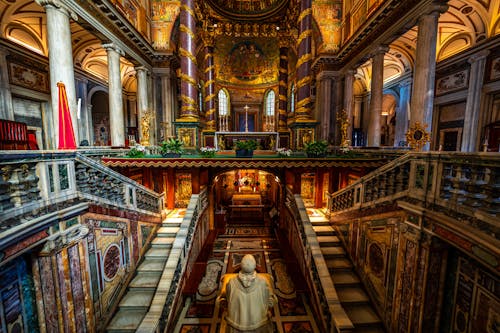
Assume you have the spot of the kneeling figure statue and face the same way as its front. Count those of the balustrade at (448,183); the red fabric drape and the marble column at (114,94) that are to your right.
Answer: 1

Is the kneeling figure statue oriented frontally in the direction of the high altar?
yes

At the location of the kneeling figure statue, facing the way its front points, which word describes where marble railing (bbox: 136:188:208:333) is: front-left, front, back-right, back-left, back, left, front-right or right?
front-left

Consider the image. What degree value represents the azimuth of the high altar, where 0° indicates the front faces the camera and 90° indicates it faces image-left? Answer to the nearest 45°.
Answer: approximately 0°

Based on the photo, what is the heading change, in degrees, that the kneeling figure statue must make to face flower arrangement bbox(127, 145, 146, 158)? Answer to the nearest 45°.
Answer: approximately 45° to its left

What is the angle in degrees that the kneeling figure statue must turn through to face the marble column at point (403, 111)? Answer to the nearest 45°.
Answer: approximately 45° to its right

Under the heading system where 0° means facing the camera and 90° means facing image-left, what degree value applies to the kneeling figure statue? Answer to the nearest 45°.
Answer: approximately 180°

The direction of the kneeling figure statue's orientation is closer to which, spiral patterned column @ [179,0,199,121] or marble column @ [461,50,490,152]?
the spiral patterned column

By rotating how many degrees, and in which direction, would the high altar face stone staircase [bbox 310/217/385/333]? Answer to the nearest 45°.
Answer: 0° — it already faces it

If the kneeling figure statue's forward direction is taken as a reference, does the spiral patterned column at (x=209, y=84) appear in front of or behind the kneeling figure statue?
in front

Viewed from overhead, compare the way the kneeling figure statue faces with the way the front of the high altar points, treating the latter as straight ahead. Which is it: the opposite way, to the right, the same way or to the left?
the opposite way

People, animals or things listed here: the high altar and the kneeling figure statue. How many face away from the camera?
1

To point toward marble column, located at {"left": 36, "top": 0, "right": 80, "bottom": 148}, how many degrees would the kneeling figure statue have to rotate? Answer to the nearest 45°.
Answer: approximately 45° to its left

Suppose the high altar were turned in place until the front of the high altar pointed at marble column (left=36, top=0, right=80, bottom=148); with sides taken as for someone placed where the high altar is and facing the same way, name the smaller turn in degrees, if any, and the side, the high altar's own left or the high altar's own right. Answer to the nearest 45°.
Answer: approximately 45° to the high altar's own right

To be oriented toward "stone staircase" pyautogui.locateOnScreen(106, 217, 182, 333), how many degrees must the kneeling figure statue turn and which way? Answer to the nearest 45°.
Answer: approximately 45° to its left

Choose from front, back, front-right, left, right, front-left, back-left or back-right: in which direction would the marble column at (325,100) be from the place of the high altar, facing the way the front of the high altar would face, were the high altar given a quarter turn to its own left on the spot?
front

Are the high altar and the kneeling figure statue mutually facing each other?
yes
